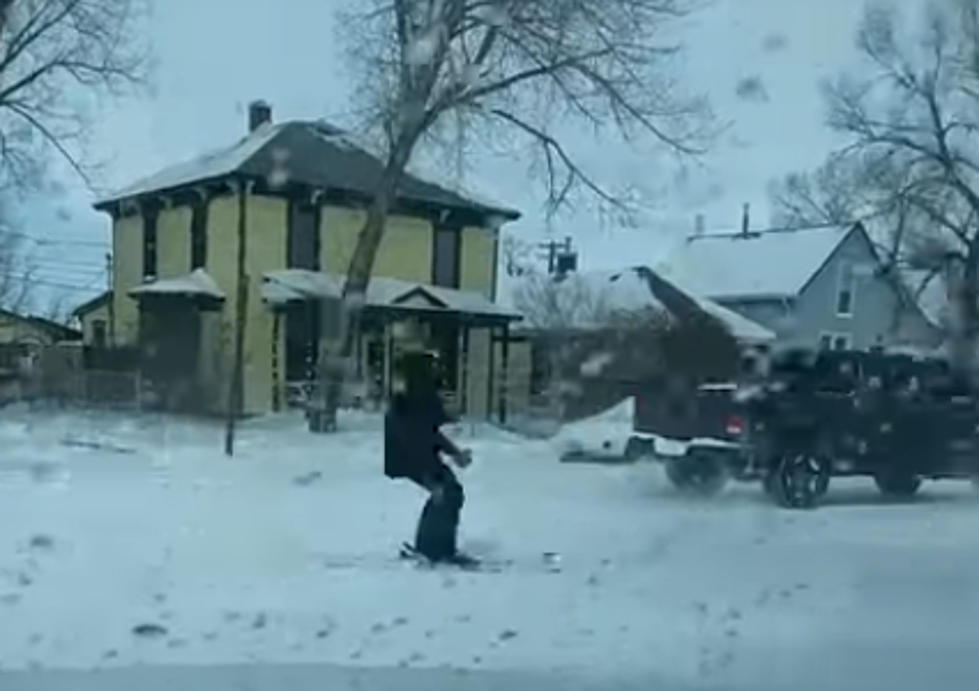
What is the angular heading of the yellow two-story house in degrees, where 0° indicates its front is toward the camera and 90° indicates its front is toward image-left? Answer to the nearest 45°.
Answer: approximately 315°

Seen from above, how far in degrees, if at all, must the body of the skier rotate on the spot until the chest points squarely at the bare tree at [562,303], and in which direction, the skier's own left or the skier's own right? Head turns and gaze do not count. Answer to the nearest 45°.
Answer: approximately 90° to the skier's own left

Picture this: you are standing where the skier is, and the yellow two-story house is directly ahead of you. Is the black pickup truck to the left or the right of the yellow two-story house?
right

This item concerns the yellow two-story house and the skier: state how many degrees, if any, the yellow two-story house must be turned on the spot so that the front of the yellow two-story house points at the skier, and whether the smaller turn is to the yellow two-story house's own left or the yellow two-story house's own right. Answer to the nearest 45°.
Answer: approximately 45° to the yellow two-story house's own right

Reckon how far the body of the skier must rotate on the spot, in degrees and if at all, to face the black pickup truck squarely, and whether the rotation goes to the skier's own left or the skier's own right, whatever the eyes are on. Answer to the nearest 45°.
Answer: approximately 45° to the skier's own left

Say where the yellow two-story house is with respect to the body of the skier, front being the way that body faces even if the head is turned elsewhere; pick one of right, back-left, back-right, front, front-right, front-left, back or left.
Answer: left

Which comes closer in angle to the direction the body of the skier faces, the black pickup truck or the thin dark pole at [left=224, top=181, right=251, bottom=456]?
the black pickup truck

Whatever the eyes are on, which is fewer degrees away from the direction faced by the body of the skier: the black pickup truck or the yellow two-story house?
the black pickup truck

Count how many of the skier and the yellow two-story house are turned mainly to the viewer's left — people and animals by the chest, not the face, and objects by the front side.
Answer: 0

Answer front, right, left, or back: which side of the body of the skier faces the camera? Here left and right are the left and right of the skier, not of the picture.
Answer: right
